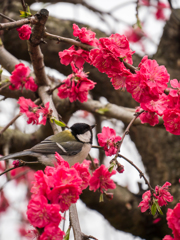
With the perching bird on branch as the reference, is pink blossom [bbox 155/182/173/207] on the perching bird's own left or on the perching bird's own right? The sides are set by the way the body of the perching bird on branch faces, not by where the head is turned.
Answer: on the perching bird's own right

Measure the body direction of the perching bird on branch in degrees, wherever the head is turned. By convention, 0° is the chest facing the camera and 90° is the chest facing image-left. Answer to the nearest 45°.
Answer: approximately 270°

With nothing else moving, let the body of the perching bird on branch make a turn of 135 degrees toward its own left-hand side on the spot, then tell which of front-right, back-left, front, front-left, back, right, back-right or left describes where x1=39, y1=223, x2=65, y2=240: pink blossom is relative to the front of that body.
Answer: back-left
